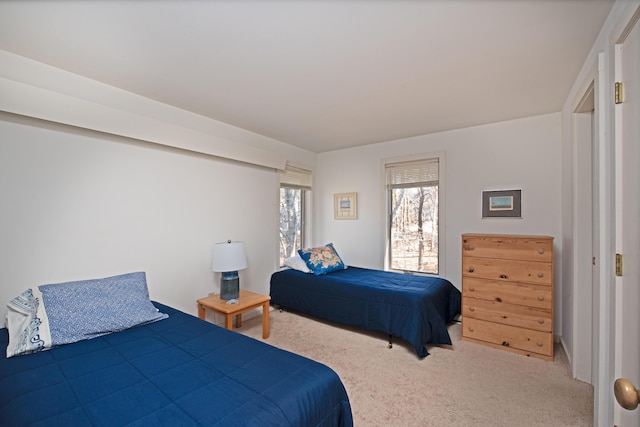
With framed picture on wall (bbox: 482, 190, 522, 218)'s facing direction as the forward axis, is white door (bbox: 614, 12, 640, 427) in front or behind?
in front

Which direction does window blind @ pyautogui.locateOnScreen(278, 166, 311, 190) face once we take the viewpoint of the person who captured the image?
facing the viewer and to the right of the viewer

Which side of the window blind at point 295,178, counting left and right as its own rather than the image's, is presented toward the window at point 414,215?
front

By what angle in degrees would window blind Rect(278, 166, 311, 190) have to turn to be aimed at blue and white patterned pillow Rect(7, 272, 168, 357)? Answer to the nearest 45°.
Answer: approximately 90° to its right

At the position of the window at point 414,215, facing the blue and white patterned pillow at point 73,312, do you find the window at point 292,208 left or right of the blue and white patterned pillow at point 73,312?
right

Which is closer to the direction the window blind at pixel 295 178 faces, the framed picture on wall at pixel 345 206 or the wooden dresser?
the wooden dresser

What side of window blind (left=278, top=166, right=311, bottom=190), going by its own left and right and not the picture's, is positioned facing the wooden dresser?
front

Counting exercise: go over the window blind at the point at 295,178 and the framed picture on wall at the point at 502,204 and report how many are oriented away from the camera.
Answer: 0

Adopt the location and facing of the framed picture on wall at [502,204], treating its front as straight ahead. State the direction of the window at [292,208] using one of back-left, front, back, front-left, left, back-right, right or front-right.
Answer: right

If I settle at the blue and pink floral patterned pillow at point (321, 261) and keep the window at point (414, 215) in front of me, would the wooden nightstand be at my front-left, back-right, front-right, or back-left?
back-right

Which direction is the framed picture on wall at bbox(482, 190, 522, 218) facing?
toward the camera

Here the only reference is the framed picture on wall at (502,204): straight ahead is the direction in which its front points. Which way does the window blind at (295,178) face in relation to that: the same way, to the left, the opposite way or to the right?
to the left

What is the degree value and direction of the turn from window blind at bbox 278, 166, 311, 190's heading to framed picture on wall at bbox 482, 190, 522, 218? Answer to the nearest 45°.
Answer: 0° — it already faces it

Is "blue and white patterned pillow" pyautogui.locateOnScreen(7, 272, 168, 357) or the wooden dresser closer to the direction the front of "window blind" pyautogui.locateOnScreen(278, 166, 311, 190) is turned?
the wooden dresser

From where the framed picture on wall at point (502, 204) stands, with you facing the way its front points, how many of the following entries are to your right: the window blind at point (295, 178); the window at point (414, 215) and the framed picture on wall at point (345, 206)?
3
